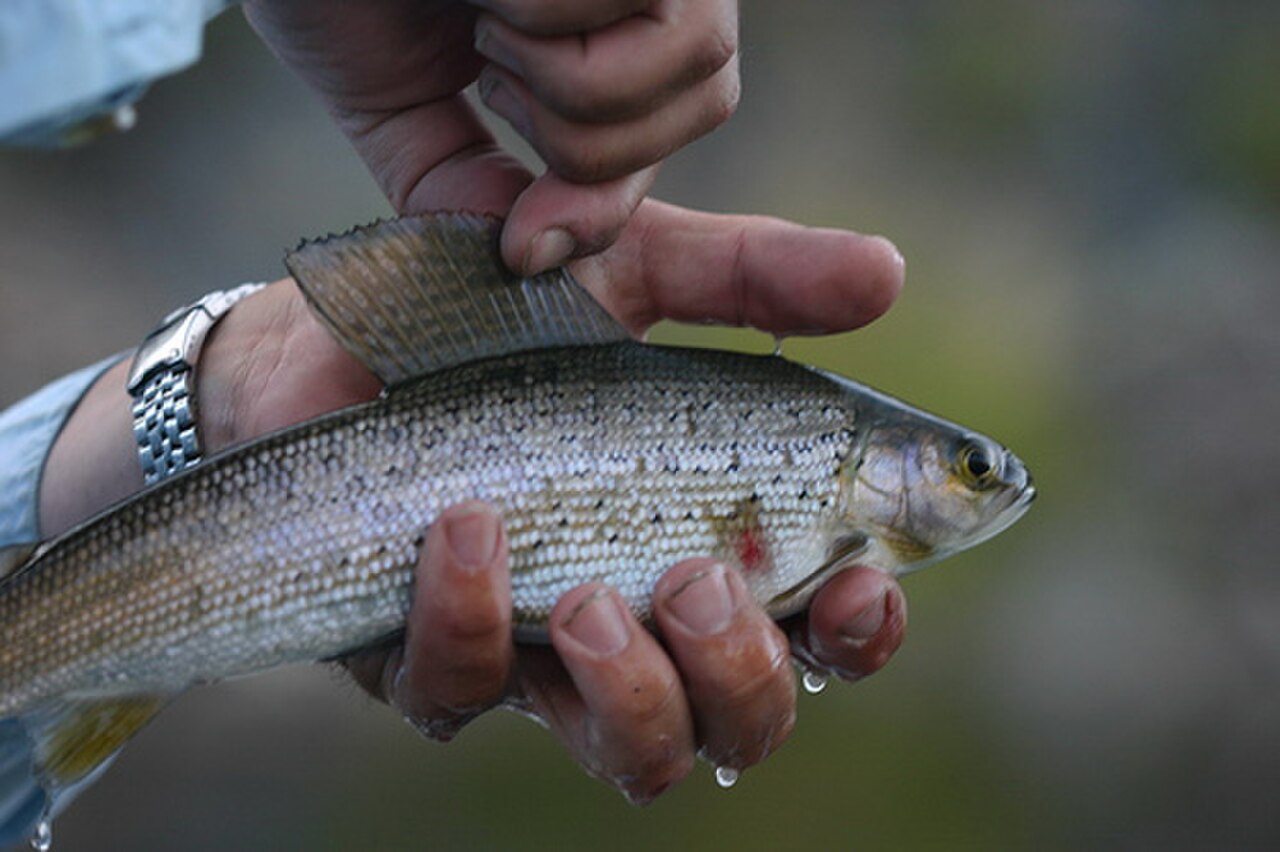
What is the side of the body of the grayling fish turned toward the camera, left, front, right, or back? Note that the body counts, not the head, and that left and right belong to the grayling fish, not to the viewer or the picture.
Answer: right
